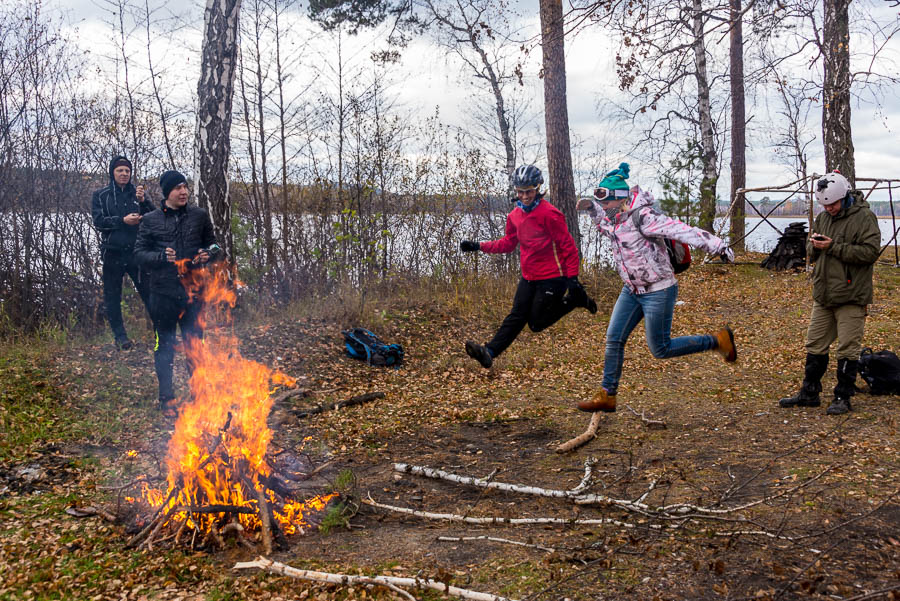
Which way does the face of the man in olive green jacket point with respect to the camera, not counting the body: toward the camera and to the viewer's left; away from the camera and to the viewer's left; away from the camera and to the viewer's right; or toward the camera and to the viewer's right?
toward the camera and to the viewer's left

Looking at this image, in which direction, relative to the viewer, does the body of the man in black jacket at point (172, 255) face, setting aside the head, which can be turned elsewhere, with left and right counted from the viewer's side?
facing the viewer and to the right of the viewer

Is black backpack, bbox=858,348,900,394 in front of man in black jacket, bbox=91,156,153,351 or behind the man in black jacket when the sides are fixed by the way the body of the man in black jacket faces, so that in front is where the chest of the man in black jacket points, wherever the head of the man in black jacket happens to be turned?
in front

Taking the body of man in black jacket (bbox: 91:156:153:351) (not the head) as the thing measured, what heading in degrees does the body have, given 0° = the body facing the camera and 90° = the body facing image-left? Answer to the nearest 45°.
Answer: approximately 315°

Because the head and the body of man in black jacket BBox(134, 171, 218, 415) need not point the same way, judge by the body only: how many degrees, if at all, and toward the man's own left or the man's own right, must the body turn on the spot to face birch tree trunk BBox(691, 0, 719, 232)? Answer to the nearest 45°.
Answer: approximately 90° to the man's own left

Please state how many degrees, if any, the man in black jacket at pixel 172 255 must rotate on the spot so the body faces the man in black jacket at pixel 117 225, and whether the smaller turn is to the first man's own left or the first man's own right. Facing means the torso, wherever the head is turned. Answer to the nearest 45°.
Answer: approximately 135° to the first man's own left

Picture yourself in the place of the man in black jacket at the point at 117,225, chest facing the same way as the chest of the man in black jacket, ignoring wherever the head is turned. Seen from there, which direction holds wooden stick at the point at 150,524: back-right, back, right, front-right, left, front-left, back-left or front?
front-right

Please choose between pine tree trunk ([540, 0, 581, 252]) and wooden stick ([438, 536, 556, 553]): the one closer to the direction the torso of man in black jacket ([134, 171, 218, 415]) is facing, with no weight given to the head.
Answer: the wooden stick

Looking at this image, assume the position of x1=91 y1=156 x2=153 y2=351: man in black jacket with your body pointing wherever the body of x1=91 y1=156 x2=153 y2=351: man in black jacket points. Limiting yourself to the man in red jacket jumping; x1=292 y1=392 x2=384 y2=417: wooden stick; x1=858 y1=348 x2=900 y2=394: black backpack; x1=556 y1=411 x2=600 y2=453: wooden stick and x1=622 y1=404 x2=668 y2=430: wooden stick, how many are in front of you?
5
